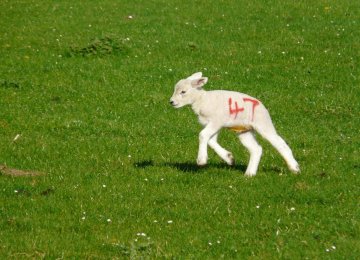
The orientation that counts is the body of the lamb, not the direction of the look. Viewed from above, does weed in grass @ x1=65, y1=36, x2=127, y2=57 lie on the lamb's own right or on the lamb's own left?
on the lamb's own right

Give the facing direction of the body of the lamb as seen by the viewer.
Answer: to the viewer's left
